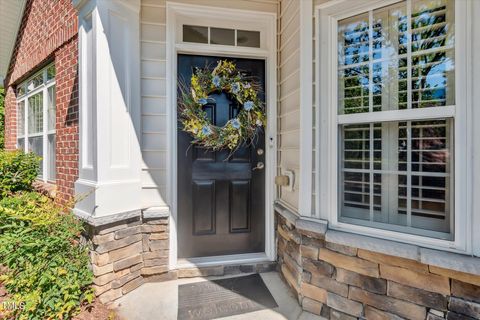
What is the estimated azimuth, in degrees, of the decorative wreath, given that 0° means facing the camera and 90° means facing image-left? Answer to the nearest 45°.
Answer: approximately 0°

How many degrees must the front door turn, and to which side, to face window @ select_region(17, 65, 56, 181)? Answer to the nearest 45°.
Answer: approximately 135° to its right

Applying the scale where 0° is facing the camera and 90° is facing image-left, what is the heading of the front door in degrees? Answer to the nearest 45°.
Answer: approximately 0°

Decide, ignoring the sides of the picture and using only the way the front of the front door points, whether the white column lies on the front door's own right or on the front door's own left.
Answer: on the front door's own right

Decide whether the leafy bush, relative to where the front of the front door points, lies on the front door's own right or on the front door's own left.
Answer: on the front door's own right

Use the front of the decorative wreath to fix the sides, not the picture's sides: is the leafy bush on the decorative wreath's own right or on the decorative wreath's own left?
on the decorative wreath's own right

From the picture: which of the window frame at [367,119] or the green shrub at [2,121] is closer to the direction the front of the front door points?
the window frame
